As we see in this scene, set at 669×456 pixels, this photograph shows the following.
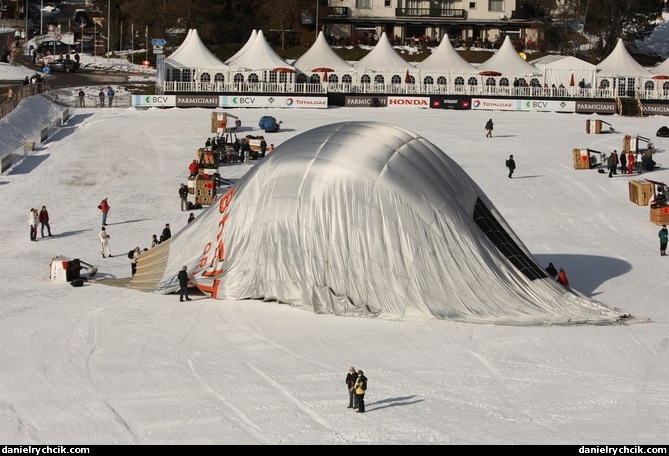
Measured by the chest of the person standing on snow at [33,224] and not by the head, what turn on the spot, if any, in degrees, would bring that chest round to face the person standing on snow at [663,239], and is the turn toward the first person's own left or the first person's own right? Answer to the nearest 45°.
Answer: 0° — they already face them

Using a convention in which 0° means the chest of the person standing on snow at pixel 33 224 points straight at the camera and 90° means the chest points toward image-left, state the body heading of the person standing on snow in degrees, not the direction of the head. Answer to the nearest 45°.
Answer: approximately 270°

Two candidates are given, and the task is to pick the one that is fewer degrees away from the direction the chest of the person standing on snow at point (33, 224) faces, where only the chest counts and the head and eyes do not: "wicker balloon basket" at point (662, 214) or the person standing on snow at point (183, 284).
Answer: the wicker balloon basket

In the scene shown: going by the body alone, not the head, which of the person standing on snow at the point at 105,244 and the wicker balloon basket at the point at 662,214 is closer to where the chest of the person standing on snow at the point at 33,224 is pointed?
the wicker balloon basket

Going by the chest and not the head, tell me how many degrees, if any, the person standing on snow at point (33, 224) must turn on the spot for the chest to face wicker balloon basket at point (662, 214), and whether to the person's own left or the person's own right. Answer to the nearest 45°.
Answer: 0° — they already face it

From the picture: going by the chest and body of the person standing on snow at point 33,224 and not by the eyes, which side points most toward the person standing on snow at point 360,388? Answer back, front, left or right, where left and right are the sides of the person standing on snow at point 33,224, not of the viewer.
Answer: right

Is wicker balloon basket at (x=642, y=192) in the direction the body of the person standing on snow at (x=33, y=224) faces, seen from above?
yes

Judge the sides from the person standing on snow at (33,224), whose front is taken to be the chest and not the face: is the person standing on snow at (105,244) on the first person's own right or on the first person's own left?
on the first person's own right

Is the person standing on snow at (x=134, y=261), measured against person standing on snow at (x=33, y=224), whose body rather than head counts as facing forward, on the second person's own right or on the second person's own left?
on the second person's own right

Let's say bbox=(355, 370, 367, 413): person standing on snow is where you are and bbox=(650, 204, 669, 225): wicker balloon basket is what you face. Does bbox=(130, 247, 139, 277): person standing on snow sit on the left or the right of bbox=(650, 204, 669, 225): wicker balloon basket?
left

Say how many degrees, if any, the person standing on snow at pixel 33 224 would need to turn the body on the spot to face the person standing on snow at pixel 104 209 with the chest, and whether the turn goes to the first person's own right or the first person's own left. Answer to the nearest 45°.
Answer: approximately 45° to the first person's own left
